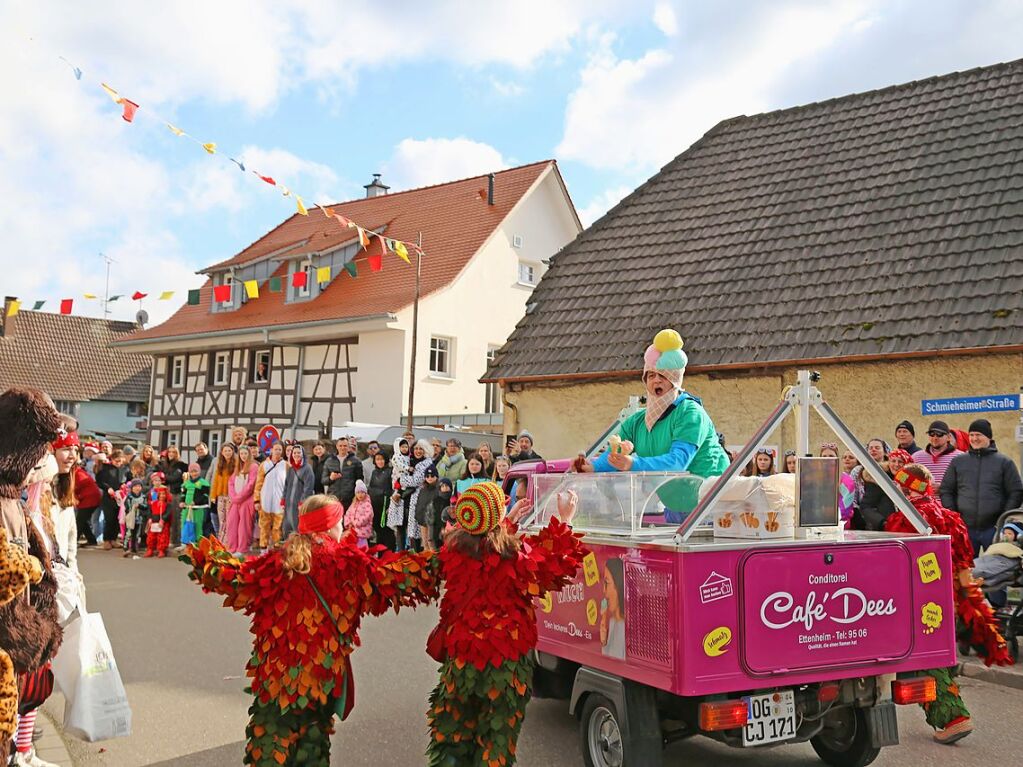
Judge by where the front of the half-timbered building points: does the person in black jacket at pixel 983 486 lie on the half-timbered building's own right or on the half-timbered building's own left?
on the half-timbered building's own left

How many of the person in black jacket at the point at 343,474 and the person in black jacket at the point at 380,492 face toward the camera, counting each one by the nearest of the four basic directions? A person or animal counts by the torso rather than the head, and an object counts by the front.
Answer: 2

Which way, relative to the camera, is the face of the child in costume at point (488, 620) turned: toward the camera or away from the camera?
away from the camera

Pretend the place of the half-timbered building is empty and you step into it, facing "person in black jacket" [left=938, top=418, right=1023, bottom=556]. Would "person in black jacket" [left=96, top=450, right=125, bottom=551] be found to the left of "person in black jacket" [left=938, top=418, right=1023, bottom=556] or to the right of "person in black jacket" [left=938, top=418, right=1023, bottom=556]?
right

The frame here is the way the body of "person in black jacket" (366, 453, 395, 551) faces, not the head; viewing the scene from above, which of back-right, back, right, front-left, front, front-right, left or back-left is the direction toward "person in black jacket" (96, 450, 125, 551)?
back-right

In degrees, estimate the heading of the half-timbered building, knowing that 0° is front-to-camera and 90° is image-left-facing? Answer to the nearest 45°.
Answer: approximately 45°

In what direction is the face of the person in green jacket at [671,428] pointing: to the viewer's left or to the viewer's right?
to the viewer's left

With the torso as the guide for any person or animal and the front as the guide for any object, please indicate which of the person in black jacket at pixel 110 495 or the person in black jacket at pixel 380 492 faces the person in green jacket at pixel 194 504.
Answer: the person in black jacket at pixel 110 495

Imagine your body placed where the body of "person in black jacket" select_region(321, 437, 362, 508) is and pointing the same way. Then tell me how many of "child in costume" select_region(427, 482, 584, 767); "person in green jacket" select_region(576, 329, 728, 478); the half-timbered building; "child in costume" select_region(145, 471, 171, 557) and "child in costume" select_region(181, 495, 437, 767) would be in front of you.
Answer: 3

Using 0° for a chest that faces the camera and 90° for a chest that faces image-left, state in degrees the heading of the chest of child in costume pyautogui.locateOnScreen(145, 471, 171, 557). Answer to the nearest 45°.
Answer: approximately 0°

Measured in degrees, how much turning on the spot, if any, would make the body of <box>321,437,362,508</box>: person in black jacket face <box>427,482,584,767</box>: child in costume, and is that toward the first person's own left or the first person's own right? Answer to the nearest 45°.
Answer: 0° — they already face them
